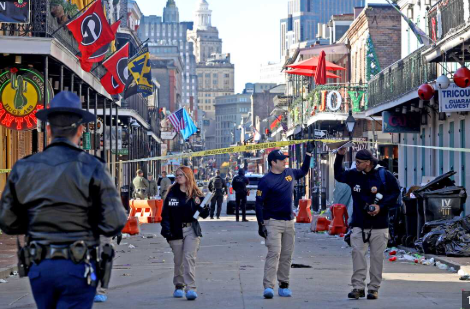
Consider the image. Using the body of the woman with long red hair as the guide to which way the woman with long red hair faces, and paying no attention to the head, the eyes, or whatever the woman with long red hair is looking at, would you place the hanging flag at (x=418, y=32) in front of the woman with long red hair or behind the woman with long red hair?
behind

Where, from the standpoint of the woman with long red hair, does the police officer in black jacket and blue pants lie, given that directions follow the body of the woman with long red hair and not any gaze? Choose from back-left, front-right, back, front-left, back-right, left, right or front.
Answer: front

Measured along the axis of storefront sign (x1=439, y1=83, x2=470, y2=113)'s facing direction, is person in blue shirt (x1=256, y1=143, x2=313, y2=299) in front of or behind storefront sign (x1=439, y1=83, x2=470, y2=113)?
in front

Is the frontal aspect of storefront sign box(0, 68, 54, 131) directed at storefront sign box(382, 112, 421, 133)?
no

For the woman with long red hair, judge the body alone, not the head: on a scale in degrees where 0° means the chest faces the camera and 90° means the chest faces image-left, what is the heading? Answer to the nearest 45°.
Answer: approximately 0°

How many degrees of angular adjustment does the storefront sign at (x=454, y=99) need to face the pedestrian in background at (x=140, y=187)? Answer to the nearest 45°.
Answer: approximately 135° to its right

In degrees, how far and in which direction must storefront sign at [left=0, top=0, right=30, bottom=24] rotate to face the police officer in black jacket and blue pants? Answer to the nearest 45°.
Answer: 0° — it already faces them

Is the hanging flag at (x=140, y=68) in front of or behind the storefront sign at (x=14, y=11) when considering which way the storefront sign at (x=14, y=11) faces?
behind

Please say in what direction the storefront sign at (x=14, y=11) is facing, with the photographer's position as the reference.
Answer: facing the viewer

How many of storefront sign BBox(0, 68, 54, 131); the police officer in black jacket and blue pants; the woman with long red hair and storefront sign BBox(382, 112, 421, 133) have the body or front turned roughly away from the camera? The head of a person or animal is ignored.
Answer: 1

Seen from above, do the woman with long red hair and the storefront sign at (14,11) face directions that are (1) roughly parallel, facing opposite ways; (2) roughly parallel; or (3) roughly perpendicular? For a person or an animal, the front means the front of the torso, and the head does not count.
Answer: roughly parallel

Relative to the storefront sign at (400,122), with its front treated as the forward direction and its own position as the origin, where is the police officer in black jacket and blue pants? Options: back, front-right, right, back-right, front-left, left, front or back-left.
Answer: front

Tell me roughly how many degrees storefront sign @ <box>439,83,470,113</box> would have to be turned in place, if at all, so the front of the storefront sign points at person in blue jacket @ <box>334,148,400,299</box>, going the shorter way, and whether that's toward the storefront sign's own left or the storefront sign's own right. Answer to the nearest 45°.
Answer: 0° — it already faces them

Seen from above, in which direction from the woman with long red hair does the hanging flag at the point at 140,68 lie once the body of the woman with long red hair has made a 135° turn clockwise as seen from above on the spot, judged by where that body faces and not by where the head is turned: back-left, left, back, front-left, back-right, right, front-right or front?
front-right

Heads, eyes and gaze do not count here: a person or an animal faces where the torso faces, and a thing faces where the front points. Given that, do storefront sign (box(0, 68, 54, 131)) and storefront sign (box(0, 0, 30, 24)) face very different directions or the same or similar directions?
same or similar directions

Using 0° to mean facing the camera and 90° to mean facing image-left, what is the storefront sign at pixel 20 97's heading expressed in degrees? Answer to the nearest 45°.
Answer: approximately 0°

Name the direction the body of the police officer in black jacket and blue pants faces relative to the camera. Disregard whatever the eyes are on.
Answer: away from the camera
